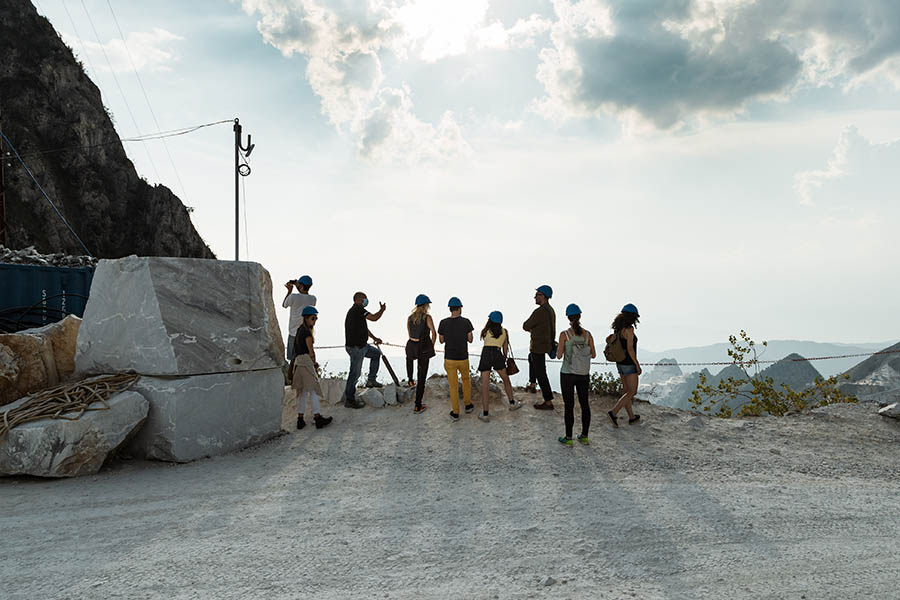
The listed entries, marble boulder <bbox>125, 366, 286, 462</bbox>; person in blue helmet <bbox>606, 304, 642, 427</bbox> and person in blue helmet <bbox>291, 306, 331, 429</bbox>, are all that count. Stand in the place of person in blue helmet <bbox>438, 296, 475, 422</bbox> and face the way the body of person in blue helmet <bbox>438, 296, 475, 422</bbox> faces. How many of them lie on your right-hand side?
1

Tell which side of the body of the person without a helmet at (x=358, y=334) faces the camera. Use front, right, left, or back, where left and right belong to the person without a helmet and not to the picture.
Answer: right

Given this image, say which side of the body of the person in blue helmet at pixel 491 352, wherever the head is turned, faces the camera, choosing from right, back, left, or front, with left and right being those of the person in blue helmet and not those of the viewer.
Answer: back

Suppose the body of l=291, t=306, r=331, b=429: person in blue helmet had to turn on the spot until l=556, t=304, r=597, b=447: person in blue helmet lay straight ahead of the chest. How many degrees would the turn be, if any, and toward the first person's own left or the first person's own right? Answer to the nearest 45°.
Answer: approximately 45° to the first person's own right

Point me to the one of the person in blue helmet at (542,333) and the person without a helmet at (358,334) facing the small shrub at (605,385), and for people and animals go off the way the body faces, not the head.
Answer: the person without a helmet at (358,334)

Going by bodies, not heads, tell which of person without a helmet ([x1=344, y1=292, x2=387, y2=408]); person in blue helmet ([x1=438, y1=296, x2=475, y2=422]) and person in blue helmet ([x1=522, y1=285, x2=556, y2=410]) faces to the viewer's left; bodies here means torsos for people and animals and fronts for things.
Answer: person in blue helmet ([x1=522, y1=285, x2=556, y2=410])

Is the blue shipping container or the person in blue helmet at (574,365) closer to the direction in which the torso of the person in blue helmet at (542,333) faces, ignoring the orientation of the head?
the blue shipping container

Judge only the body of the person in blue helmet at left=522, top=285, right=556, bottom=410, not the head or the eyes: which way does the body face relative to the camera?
to the viewer's left

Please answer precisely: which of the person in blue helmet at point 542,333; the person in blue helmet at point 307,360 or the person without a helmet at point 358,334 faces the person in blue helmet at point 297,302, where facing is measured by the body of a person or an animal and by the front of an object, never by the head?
the person in blue helmet at point 542,333

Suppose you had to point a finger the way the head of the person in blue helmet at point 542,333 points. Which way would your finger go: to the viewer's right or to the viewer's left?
to the viewer's left

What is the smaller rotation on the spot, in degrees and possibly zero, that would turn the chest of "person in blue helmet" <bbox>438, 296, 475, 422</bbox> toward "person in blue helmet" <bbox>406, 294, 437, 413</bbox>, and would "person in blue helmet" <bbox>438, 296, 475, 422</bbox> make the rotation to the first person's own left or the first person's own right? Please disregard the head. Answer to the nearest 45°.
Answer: approximately 45° to the first person's own left

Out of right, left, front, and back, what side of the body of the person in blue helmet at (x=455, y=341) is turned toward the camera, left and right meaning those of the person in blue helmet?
back
